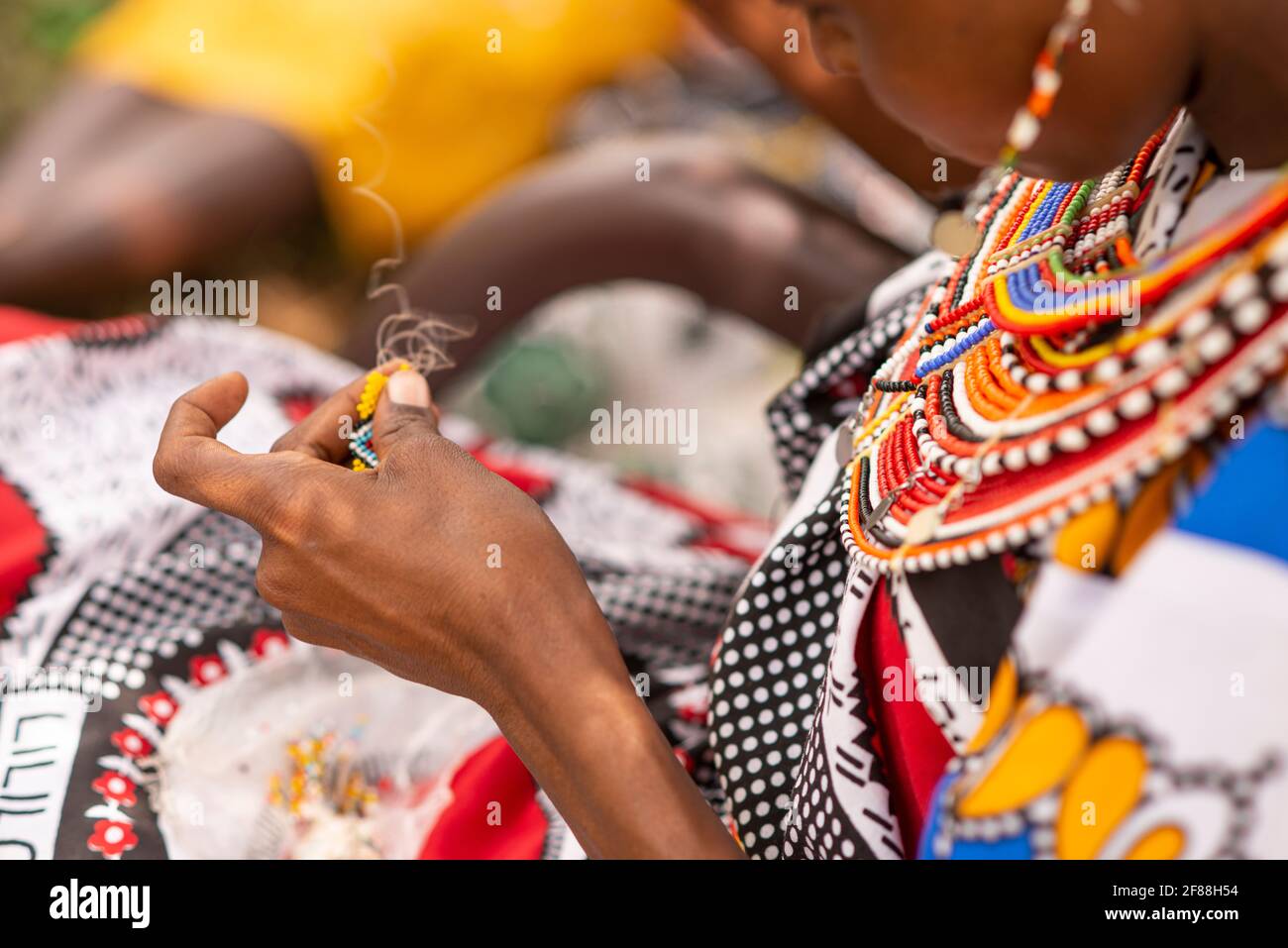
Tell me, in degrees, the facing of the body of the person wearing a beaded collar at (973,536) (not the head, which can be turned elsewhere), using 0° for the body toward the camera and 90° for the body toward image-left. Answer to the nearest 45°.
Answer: approximately 90°

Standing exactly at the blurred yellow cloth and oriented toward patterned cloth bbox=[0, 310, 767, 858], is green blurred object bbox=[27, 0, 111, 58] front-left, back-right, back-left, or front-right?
back-right
